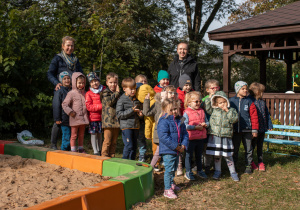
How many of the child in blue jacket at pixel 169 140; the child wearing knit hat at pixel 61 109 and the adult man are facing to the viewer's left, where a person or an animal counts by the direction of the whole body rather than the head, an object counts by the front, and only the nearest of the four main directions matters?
0

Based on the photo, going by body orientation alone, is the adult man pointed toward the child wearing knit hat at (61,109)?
no

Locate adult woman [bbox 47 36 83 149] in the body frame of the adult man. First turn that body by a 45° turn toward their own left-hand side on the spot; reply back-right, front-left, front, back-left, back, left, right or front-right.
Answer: back-right

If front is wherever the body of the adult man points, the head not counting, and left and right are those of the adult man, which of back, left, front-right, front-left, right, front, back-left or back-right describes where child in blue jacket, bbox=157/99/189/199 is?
front

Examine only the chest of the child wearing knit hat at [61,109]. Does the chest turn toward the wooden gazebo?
no

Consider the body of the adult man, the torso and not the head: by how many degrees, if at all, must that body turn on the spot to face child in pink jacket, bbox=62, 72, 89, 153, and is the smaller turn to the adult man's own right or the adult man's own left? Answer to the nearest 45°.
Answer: approximately 90° to the adult man's own right

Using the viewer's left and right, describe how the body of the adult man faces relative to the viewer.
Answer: facing the viewer

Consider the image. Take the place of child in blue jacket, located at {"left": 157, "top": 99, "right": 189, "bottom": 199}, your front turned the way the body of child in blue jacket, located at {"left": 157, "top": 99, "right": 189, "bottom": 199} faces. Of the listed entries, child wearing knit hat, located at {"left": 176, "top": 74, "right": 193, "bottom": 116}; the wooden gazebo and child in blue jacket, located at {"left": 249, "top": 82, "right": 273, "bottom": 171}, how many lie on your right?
0

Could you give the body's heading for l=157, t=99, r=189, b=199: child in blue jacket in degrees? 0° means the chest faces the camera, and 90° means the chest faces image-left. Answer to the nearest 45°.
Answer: approximately 315°

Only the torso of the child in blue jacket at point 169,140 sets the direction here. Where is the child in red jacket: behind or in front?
behind

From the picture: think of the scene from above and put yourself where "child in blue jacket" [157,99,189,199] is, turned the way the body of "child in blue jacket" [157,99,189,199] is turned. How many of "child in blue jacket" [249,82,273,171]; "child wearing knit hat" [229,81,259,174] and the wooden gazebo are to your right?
0

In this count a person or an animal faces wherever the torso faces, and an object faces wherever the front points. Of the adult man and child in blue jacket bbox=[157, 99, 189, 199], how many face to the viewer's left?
0

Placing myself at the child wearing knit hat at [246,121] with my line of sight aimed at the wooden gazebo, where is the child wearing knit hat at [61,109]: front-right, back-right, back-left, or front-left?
back-left

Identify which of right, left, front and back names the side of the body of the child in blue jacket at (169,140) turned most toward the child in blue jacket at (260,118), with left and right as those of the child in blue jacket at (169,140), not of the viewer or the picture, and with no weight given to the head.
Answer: left

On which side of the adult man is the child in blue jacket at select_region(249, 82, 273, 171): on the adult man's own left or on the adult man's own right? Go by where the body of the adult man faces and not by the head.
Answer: on the adult man's own left
